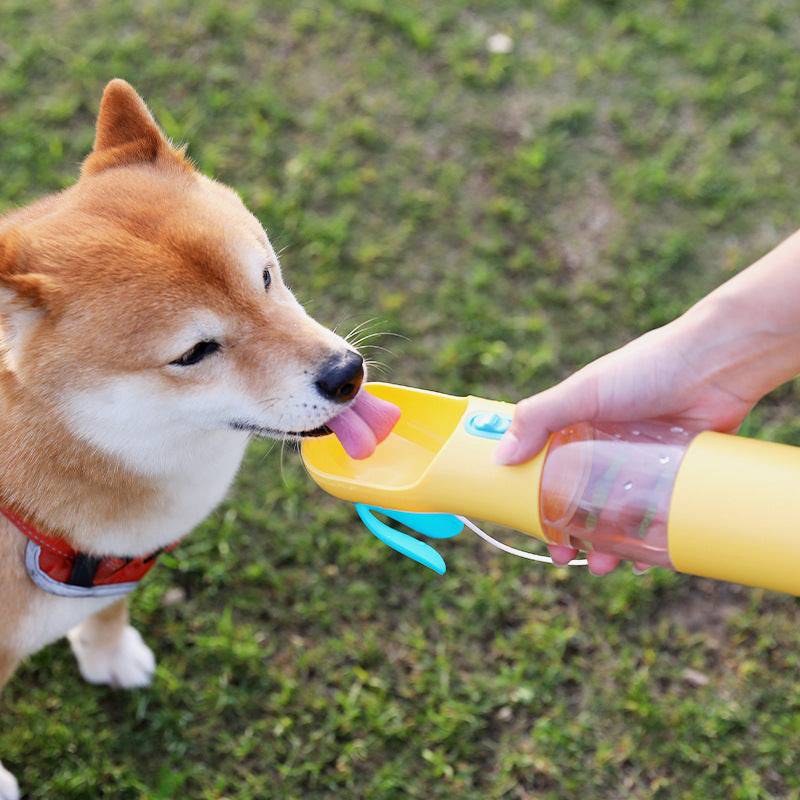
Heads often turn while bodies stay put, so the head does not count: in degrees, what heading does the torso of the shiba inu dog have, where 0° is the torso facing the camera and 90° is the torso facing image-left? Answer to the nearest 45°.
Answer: approximately 315°
